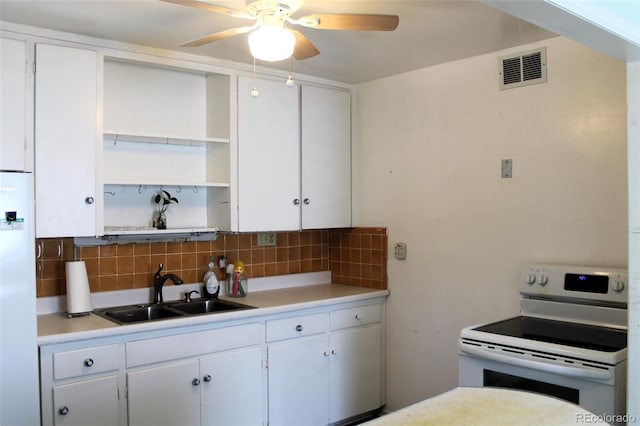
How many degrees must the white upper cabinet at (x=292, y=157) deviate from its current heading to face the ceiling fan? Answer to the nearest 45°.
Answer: approximately 45° to its right

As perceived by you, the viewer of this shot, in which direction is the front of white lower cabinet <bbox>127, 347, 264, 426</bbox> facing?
facing the viewer and to the right of the viewer

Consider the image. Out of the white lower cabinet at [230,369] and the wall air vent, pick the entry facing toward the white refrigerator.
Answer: the wall air vent

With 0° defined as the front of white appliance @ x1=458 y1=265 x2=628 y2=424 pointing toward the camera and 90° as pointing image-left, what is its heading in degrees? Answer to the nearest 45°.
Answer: approximately 45°

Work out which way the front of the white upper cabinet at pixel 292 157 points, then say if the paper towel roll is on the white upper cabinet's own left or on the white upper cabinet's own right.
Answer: on the white upper cabinet's own right

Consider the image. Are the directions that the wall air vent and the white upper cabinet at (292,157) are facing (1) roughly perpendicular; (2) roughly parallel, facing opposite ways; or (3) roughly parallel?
roughly perpendicular

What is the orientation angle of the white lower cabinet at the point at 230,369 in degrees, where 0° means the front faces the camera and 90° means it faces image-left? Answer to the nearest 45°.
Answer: approximately 315°

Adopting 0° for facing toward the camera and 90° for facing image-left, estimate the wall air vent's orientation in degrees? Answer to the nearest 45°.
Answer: approximately 45°

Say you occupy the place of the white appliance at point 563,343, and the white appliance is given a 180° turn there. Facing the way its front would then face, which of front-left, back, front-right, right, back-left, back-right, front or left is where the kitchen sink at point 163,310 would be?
back-left

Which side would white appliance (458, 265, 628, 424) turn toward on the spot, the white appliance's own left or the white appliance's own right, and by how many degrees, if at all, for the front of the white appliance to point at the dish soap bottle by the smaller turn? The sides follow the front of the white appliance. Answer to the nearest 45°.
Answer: approximately 45° to the white appliance's own right
